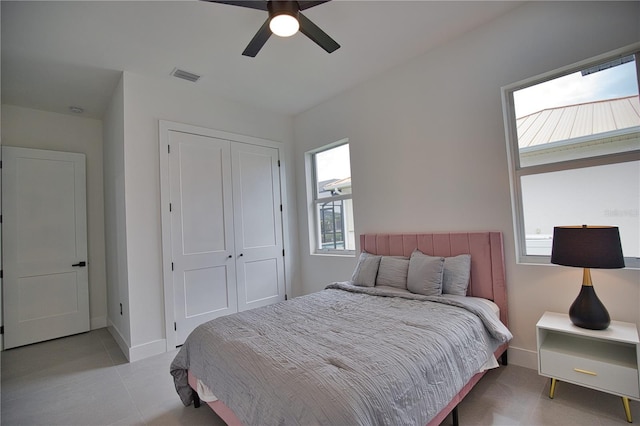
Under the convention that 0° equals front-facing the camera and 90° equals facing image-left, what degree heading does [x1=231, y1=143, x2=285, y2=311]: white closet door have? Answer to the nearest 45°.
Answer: approximately 315°

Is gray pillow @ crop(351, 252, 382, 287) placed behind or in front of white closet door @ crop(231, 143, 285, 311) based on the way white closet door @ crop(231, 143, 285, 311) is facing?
in front

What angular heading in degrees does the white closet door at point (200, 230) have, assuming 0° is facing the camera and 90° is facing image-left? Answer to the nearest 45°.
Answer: approximately 315°

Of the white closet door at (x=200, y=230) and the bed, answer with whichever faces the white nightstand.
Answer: the white closet door

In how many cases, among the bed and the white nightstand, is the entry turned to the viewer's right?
0

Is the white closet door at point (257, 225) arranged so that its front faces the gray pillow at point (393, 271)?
yes

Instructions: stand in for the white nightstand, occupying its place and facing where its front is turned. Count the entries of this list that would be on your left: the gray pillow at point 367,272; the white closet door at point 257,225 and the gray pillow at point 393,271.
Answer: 0

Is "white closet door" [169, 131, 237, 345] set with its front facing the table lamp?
yes

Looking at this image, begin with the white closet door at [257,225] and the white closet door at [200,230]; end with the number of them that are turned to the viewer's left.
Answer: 0

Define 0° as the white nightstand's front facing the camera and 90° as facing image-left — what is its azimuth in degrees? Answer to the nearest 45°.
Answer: approximately 45°

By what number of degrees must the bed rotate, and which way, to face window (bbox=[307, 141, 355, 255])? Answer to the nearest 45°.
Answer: approximately 135° to its right

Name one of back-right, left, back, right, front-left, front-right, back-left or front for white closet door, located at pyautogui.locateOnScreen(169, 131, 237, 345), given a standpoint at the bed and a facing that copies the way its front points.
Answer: right

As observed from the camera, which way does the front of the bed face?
facing the viewer and to the left of the viewer

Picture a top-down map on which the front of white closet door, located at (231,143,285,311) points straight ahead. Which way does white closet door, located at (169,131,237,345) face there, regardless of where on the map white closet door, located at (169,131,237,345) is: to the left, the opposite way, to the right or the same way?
the same way

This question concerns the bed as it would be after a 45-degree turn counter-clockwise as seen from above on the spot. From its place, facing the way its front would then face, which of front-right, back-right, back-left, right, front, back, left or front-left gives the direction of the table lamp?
left
